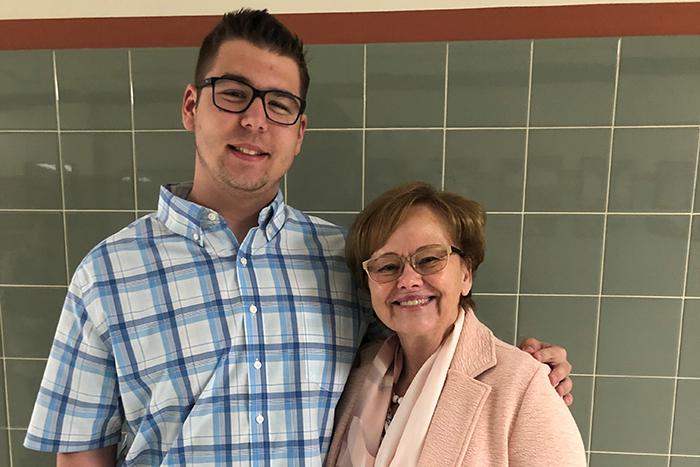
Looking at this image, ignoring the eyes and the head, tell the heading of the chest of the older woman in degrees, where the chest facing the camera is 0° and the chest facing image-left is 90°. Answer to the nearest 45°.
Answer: approximately 45°
